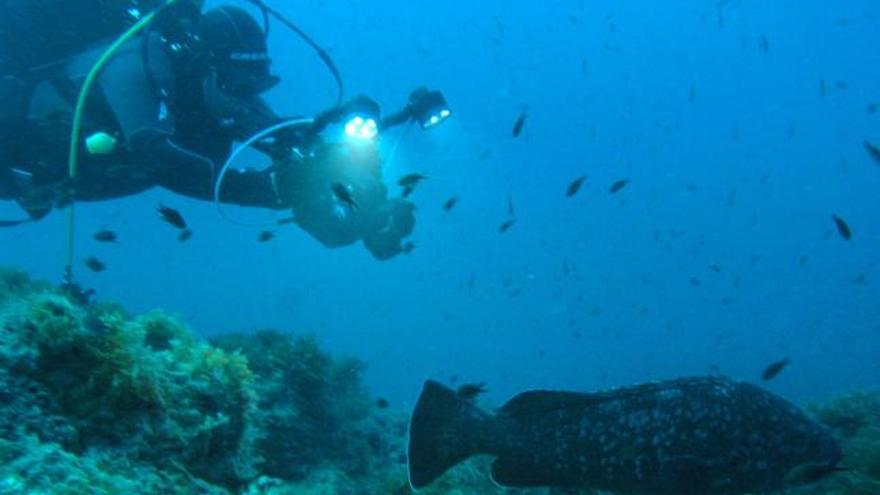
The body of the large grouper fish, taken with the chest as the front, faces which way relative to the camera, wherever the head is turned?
to the viewer's right

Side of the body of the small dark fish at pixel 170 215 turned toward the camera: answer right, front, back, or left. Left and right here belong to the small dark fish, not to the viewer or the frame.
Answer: right

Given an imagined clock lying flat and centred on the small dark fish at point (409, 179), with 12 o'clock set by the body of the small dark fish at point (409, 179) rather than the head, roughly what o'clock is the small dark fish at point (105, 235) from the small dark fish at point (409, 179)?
the small dark fish at point (105, 235) is roughly at 12 o'clock from the small dark fish at point (409, 179).

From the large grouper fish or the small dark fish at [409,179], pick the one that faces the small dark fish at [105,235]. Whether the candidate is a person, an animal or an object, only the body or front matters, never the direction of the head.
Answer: the small dark fish at [409,179]

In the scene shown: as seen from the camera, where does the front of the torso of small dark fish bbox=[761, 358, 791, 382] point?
to the viewer's left
